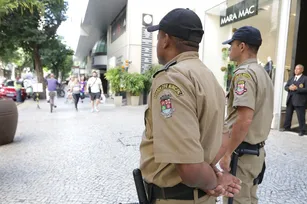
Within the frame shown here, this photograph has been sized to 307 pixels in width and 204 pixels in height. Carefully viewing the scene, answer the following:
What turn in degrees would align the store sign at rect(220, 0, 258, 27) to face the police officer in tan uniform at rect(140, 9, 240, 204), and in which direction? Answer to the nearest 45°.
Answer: approximately 45° to its left

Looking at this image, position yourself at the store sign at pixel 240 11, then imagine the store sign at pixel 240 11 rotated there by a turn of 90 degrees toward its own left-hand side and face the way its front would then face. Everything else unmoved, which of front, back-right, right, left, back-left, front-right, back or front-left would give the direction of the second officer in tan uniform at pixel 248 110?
front-right

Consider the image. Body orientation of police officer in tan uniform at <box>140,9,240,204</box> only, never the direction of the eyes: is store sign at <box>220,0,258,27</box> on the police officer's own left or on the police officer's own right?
on the police officer's own right

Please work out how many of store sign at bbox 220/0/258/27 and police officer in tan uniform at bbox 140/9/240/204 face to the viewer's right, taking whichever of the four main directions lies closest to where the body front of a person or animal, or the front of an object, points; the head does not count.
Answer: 0

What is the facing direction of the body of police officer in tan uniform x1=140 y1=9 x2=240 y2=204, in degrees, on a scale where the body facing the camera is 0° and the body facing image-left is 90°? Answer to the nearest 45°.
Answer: approximately 135°

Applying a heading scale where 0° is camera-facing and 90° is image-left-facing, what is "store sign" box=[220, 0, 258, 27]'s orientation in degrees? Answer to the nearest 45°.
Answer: approximately 45°

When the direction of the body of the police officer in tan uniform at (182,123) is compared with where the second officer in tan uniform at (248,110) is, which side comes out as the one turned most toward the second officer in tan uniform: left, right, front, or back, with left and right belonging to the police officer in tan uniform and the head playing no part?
right
